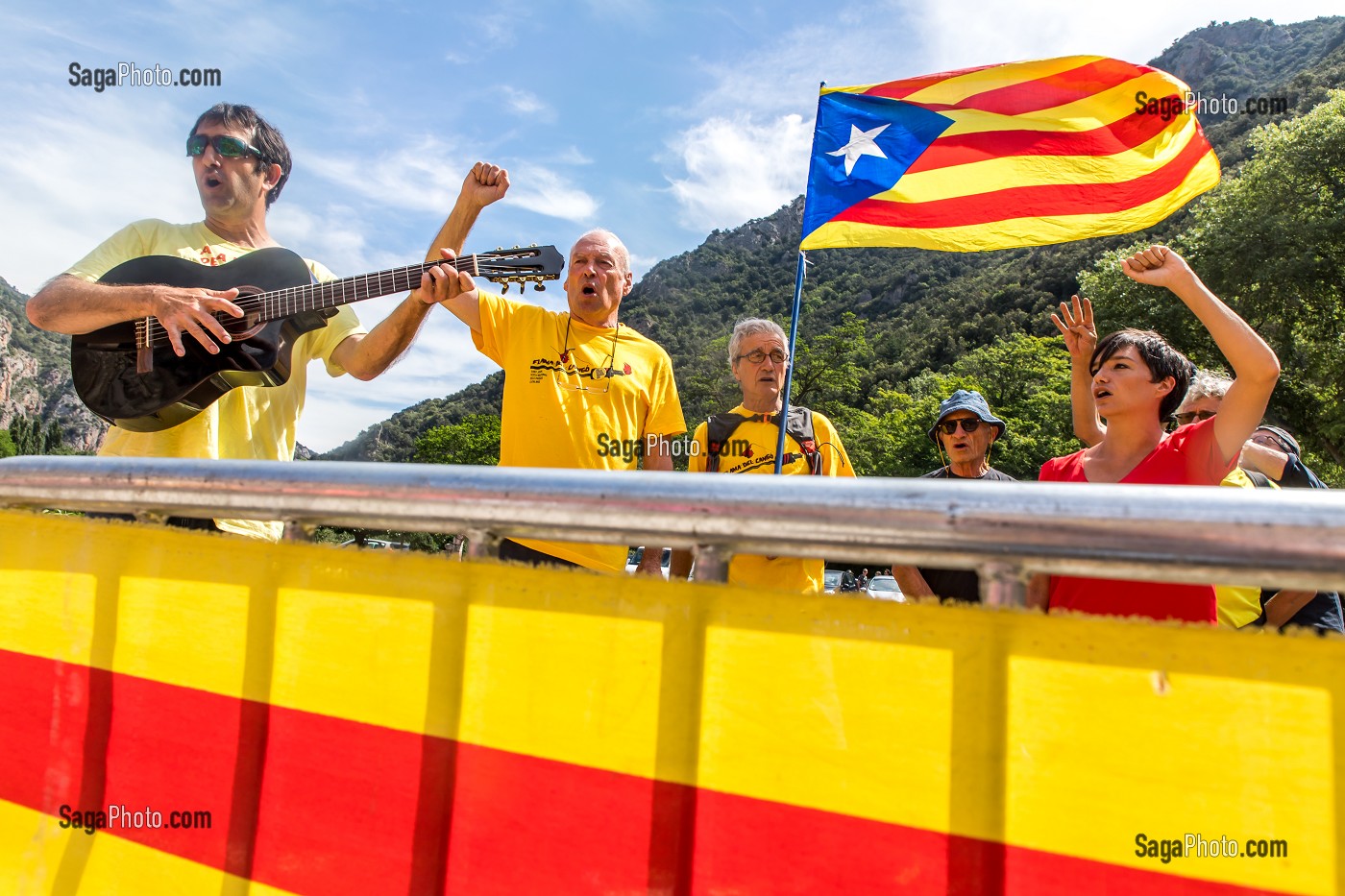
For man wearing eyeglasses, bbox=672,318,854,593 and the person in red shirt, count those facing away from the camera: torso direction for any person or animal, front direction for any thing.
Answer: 0

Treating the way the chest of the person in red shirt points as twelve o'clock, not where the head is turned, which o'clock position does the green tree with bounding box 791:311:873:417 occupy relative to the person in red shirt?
The green tree is roughly at 4 o'clock from the person in red shirt.

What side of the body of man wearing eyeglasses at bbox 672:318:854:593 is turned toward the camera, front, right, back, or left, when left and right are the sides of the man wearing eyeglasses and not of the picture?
front

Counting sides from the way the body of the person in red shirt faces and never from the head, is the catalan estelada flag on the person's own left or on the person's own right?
on the person's own right

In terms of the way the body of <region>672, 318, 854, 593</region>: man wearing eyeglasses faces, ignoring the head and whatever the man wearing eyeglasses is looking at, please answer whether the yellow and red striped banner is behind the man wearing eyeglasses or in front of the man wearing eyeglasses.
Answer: in front

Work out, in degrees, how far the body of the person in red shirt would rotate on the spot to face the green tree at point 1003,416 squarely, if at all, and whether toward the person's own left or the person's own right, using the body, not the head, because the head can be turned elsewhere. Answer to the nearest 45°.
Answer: approximately 135° to the person's own right

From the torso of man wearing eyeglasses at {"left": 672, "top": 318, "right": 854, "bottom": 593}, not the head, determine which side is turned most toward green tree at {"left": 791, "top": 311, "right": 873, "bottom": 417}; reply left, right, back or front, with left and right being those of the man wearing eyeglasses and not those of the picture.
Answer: back

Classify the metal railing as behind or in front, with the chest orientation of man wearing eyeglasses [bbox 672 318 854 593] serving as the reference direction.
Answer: in front

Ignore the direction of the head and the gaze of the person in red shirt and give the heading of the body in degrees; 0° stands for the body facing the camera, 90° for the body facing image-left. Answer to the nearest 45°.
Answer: approximately 45°

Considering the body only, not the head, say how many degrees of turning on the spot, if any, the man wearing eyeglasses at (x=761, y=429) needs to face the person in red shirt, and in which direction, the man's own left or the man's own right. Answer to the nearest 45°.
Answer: approximately 45° to the man's own left
